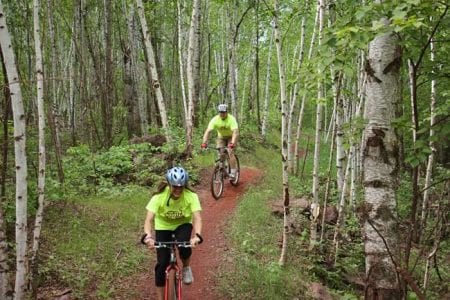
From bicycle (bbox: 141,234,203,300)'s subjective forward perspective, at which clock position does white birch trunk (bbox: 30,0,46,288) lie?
The white birch trunk is roughly at 4 o'clock from the bicycle.

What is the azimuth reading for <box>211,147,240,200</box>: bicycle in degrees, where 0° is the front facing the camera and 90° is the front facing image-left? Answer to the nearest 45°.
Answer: approximately 45°

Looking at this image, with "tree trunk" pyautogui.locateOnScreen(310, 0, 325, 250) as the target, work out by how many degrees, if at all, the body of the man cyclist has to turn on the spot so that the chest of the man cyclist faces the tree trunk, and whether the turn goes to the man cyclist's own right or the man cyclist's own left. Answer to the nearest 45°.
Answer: approximately 90° to the man cyclist's own left

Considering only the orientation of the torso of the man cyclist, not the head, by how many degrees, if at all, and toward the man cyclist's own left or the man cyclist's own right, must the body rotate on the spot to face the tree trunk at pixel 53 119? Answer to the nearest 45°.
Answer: approximately 45° to the man cyclist's own right

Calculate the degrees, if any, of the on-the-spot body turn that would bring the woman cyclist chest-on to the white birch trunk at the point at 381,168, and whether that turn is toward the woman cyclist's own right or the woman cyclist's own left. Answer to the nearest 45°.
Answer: approximately 45° to the woman cyclist's own left

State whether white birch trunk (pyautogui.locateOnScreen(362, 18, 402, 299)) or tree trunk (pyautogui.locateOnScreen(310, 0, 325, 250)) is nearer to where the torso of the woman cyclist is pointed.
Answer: the white birch trunk

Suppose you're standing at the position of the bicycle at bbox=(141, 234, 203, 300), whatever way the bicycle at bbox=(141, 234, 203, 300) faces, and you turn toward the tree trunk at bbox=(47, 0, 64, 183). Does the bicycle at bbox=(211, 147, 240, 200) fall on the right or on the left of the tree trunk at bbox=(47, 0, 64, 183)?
right

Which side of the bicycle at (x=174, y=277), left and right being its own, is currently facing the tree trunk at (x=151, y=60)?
back

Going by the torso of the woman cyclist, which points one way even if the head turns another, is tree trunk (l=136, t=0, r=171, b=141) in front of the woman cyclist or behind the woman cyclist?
behind

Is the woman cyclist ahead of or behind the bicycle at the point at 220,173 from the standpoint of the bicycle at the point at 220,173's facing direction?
ahead
